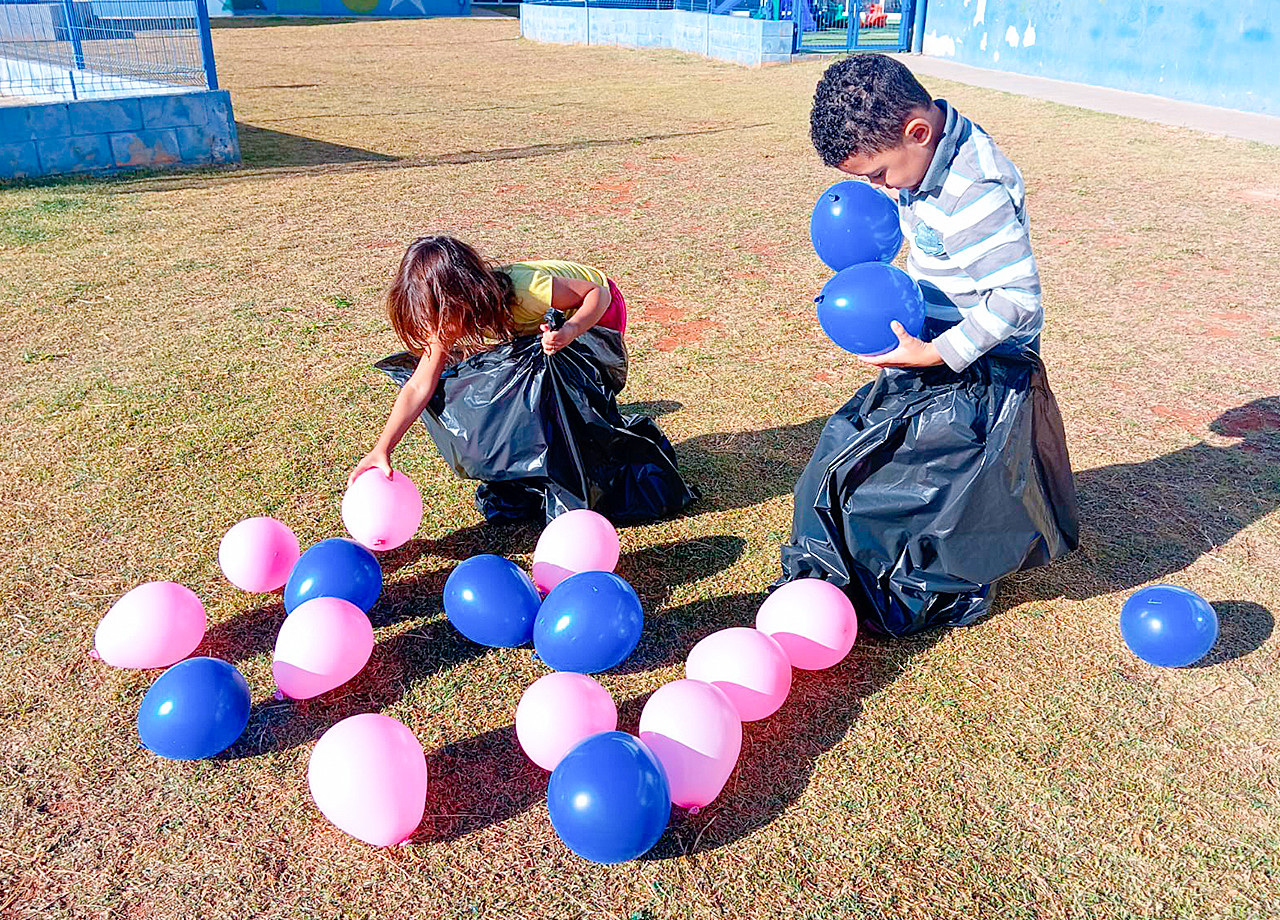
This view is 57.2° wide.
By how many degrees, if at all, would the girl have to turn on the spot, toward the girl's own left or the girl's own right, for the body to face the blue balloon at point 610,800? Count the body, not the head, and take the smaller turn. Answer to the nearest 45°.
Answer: approximately 45° to the girl's own left

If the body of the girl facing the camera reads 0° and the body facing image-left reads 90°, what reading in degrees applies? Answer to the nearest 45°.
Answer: approximately 45°

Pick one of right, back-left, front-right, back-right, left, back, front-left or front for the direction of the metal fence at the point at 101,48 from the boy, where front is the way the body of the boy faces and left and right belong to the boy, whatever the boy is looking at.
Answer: right

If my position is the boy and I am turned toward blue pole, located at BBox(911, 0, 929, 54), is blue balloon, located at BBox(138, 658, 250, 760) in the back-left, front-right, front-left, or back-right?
back-left

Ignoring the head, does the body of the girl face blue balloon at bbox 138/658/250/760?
yes

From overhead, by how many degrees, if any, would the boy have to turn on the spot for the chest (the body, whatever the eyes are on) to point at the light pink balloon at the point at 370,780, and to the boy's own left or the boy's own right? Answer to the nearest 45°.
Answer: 0° — they already face it

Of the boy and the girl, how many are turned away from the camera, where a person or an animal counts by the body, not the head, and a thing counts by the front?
0

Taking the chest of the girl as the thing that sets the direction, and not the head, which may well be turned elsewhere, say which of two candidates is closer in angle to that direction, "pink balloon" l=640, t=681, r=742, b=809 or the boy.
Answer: the pink balloon

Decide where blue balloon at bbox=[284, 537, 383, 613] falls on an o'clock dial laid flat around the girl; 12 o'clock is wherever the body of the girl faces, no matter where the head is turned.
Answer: The blue balloon is roughly at 12 o'clock from the girl.
